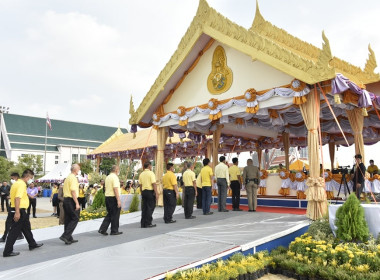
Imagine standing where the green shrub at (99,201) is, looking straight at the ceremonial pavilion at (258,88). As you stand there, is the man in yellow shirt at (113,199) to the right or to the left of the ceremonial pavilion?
right

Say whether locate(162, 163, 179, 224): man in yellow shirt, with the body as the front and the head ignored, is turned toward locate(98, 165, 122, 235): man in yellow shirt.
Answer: no

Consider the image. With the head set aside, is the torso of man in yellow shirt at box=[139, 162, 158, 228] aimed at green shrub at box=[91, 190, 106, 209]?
no

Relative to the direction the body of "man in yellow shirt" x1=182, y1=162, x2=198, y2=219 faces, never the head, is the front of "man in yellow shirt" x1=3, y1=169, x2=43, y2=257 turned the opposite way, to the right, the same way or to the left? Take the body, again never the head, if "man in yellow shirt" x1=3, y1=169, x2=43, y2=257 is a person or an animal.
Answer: the same way

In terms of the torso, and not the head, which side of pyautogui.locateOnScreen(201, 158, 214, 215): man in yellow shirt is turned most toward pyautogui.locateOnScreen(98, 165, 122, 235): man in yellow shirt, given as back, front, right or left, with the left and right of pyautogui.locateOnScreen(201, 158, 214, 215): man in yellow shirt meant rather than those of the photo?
back

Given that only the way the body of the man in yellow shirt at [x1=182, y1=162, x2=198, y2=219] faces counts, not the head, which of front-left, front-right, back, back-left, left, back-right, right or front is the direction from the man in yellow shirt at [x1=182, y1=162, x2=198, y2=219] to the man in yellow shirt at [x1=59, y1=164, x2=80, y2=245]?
back

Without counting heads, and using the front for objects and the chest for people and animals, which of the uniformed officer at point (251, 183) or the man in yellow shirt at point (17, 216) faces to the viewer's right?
the man in yellow shirt

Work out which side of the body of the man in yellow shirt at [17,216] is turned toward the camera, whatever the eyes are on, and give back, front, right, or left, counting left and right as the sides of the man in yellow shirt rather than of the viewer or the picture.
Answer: right

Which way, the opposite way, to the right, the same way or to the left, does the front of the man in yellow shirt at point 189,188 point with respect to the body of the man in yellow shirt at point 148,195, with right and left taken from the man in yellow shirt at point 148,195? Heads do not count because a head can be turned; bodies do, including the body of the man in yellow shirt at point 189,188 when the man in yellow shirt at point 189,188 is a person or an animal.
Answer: the same way

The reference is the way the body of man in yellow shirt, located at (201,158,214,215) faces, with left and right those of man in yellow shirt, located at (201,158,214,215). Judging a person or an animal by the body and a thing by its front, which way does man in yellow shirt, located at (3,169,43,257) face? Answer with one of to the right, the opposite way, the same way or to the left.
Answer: the same way

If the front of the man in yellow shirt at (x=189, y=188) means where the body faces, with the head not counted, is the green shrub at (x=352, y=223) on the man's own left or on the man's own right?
on the man's own right

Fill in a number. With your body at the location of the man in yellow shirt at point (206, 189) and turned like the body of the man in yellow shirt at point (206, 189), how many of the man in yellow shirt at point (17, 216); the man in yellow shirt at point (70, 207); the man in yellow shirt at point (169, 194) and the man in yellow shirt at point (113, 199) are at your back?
4

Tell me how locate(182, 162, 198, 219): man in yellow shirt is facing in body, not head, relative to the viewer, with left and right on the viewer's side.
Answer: facing away from the viewer and to the right of the viewer
